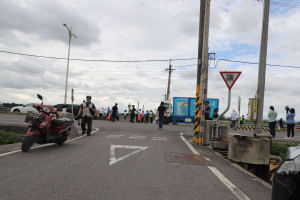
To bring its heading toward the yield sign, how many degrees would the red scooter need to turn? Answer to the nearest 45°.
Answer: approximately 135° to its left

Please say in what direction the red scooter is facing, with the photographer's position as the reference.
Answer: facing the viewer and to the left of the viewer

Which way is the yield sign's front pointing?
toward the camera

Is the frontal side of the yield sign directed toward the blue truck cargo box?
no

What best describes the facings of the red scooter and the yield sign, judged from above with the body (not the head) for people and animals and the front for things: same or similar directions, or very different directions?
same or similar directions

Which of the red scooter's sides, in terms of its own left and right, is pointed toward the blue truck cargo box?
back

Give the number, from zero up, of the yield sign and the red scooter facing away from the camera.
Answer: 0

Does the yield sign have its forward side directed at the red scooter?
no

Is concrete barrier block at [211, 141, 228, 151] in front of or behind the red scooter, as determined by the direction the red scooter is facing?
behind

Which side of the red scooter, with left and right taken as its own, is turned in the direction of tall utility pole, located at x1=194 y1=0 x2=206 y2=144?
back

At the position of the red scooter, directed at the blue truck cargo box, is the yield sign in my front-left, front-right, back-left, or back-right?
front-right
